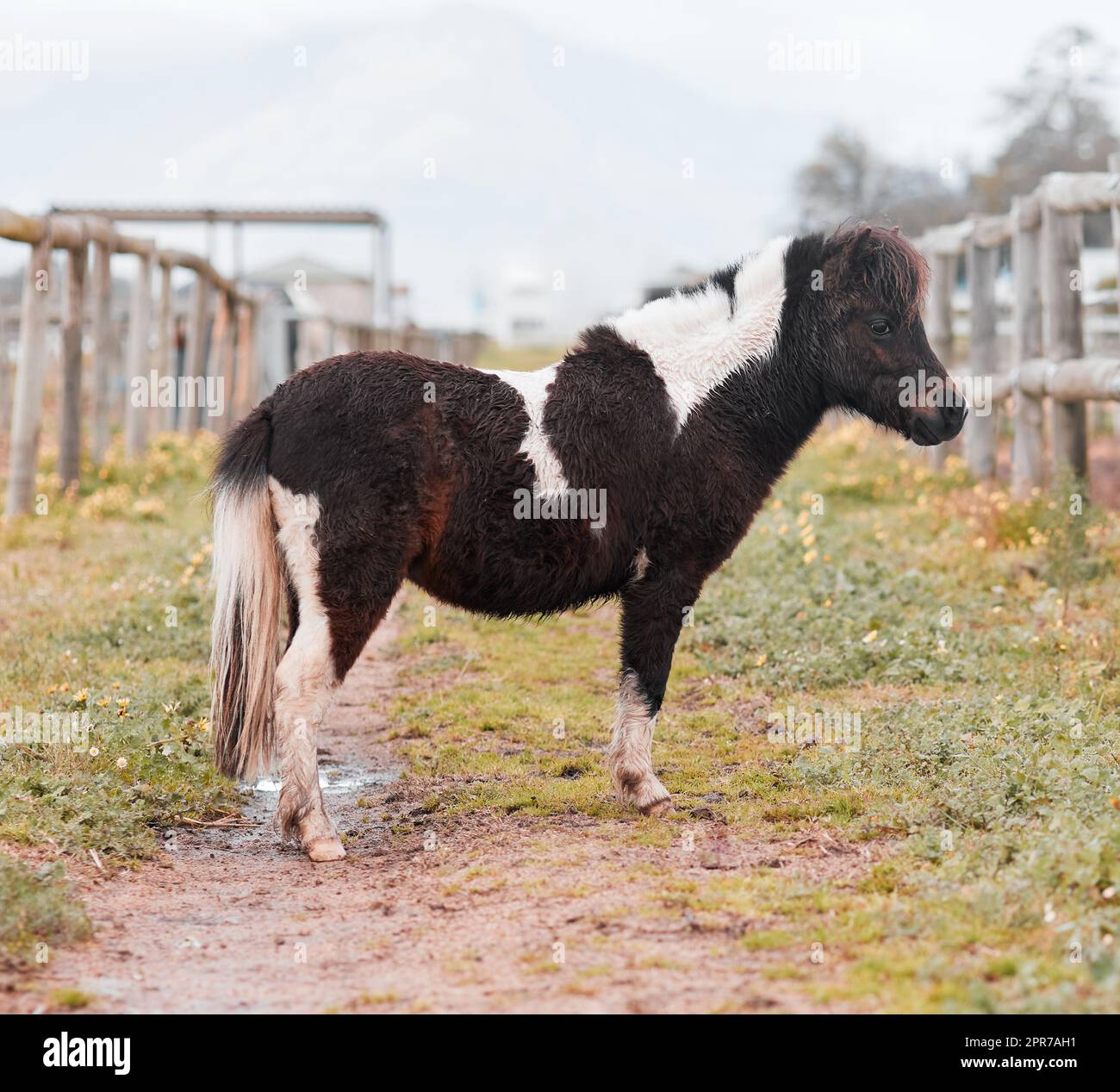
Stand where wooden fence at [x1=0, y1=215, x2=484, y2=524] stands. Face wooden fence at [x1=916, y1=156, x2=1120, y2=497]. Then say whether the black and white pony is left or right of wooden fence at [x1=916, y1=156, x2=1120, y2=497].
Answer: right

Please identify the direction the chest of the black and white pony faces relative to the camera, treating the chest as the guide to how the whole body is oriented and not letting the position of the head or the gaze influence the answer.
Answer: to the viewer's right

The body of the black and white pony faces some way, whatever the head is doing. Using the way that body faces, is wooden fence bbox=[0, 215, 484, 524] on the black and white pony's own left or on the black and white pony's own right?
on the black and white pony's own left

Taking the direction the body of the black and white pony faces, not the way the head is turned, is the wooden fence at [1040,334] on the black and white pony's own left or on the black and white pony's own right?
on the black and white pony's own left
